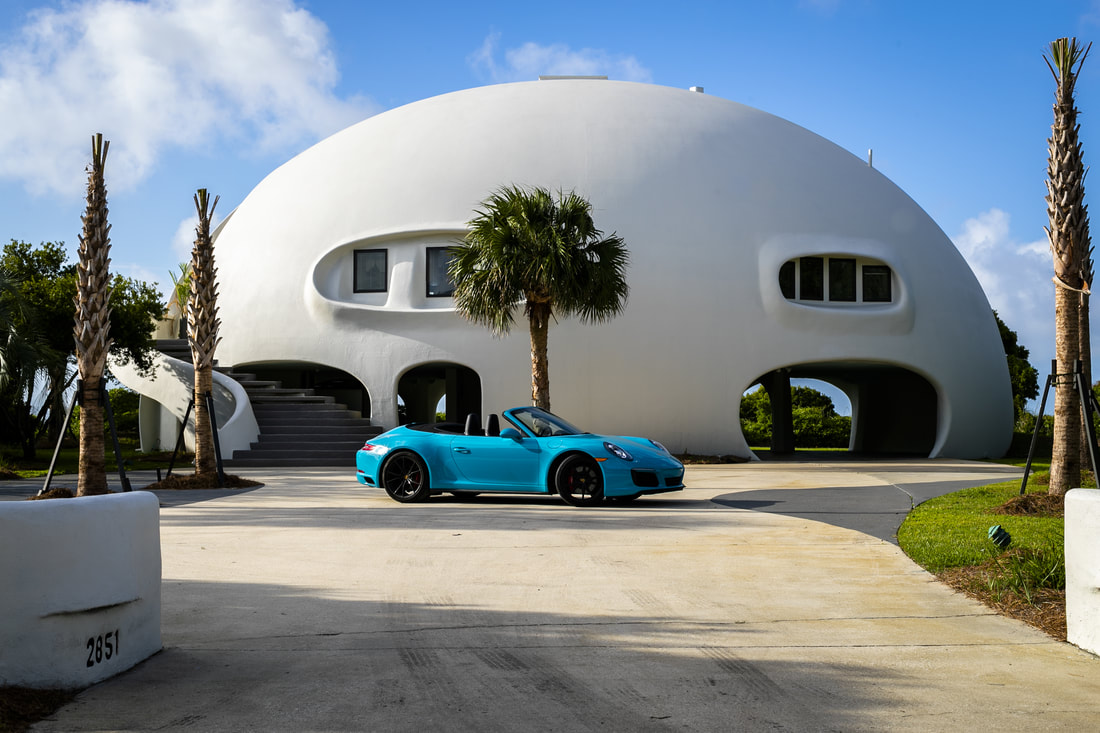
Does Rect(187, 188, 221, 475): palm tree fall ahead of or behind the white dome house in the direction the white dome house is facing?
ahead

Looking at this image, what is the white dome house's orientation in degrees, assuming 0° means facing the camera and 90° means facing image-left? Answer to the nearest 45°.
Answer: approximately 0°

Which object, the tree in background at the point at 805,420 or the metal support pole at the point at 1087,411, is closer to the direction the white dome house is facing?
the metal support pole

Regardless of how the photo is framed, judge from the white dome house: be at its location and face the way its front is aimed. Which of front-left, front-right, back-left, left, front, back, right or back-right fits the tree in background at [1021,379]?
back-left

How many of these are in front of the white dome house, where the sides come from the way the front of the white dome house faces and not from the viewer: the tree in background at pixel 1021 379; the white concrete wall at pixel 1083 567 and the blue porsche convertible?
2

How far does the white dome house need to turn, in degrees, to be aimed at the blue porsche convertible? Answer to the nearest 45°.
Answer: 0° — it already faces it

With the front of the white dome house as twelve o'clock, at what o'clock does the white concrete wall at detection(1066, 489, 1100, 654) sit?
The white concrete wall is roughly at 12 o'clock from the white dome house.

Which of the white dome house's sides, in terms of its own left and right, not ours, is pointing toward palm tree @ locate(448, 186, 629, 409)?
front

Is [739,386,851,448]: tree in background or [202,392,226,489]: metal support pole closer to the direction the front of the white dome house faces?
the metal support pole

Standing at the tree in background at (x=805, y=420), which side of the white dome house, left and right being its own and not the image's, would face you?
back

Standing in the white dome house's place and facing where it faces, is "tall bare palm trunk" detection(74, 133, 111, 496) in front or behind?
in front

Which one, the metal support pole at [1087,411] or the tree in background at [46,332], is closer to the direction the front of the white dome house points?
the metal support pole

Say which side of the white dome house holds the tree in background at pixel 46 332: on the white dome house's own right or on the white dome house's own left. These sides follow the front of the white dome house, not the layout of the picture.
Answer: on the white dome house's own right

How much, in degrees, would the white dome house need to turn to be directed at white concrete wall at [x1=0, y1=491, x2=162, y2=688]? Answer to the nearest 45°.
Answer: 0° — it already faces it
